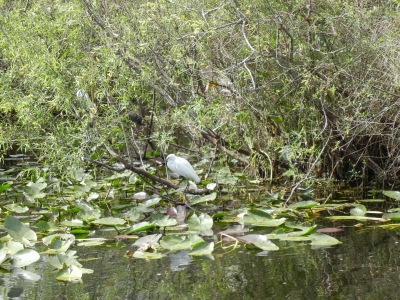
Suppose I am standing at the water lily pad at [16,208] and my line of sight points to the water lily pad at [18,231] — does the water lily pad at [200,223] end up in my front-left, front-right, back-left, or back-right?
front-left

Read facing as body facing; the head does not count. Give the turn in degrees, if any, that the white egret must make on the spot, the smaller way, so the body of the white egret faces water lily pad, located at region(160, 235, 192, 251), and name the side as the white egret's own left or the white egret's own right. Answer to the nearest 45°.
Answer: approximately 90° to the white egret's own left

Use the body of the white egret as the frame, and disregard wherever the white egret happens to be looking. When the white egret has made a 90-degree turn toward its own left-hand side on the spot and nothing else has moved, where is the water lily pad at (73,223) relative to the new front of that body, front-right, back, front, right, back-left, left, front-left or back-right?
front-right

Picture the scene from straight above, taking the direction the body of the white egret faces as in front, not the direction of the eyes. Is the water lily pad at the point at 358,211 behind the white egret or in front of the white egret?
behind

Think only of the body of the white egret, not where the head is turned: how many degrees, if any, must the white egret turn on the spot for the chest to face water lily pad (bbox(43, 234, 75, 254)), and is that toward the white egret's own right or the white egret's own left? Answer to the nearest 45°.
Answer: approximately 45° to the white egret's own left

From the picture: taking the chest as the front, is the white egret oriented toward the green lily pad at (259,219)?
no

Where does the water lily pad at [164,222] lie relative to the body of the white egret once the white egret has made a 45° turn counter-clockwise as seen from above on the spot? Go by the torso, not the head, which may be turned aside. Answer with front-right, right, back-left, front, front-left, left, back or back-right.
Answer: front-left

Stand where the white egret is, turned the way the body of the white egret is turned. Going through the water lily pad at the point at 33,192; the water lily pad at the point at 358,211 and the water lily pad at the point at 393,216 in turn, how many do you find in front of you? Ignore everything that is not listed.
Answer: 1

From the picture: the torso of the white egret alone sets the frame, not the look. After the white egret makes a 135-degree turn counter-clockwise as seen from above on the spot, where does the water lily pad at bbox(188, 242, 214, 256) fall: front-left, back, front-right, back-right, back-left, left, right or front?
front-right

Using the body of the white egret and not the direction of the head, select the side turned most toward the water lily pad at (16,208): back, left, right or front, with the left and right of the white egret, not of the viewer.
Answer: front

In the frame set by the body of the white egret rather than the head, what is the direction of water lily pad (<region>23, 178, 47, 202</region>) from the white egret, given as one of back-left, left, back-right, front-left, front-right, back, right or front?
front

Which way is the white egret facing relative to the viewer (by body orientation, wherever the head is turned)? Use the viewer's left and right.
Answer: facing to the left of the viewer

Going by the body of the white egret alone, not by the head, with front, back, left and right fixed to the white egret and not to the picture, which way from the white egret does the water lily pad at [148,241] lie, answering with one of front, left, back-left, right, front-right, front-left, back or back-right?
left

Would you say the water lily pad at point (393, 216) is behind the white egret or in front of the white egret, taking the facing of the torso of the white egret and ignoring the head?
behind

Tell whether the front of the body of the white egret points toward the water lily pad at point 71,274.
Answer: no

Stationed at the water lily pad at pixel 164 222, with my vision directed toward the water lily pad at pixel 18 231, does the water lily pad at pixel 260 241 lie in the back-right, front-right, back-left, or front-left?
back-left

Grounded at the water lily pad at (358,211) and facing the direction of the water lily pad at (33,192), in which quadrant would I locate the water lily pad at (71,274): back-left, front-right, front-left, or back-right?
front-left

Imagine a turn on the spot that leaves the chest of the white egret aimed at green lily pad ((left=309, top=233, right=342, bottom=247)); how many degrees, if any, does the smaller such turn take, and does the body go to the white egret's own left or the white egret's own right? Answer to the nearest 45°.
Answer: approximately 135° to the white egret's own left

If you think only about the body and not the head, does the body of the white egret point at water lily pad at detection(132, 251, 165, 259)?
no

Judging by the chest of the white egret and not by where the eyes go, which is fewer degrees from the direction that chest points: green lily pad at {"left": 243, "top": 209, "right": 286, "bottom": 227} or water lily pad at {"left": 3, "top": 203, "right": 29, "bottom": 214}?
the water lily pad

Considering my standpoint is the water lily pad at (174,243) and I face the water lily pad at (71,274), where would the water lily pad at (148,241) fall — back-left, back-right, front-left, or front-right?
front-right
